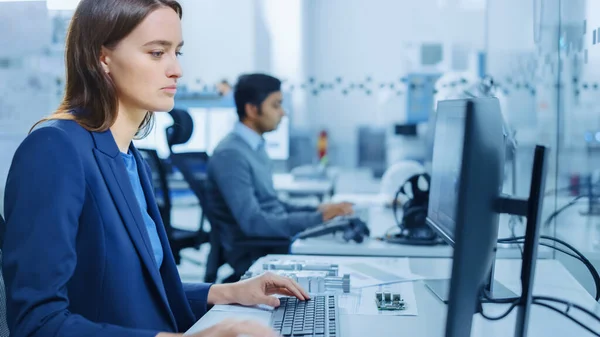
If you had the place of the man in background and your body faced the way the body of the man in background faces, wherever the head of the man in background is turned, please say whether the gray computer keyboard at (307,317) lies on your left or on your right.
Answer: on your right

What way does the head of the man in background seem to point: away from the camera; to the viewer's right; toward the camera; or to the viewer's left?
to the viewer's right

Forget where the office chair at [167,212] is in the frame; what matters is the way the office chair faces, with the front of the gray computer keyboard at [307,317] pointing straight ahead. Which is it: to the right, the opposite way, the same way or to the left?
the opposite way

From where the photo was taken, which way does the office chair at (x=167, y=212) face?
to the viewer's right

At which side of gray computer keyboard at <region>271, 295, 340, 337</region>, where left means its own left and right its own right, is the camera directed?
left

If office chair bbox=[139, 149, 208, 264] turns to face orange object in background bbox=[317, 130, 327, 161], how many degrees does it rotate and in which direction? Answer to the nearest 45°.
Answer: approximately 45° to its left

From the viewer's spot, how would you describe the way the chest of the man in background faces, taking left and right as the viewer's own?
facing to the right of the viewer

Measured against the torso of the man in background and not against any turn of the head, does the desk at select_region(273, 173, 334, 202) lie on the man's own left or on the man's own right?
on the man's own left

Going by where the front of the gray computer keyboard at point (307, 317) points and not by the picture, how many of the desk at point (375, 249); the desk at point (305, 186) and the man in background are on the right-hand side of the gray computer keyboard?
3

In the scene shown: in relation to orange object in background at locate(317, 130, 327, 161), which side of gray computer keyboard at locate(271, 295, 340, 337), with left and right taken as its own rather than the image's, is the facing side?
right

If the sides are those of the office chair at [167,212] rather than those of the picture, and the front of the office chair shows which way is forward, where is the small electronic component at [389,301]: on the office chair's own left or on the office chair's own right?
on the office chair's own right

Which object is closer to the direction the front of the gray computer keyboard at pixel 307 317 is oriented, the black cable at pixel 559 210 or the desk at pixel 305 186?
the desk
